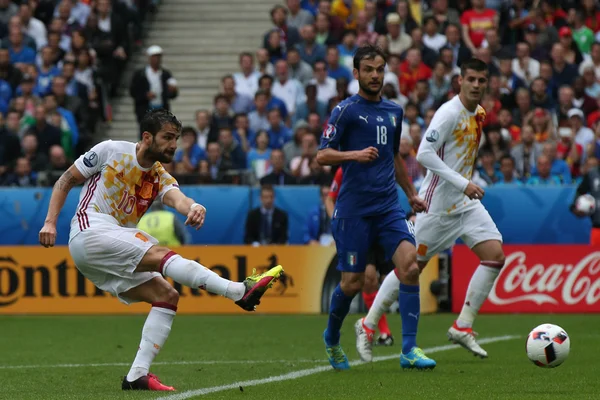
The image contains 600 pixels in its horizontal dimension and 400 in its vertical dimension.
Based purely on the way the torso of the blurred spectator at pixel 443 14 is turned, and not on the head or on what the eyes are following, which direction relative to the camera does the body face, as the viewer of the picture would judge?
toward the camera

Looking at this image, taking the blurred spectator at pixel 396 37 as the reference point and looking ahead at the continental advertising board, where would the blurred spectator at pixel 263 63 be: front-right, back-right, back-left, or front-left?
front-right

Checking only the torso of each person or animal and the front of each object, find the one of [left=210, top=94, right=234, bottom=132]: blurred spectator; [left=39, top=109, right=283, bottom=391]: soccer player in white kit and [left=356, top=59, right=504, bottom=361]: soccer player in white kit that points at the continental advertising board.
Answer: the blurred spectator

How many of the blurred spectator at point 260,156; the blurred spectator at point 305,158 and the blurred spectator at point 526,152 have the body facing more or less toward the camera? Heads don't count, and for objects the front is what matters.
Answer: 3

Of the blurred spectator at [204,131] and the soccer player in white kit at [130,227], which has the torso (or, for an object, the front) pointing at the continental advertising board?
the blurred spectator

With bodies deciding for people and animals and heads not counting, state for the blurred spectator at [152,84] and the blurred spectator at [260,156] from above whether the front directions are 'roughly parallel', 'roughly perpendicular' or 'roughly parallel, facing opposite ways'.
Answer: roughly parallel

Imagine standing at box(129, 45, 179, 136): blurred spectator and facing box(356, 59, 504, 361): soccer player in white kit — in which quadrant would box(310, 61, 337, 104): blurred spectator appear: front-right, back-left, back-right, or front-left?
front-left

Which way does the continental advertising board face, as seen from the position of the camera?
facing the viewer

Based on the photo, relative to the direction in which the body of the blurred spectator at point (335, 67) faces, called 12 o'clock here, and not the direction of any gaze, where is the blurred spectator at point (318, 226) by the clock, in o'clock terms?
the blurred spectator at point (318, 226) is roughly at 12 o'clock from the blurred spectator at point (335, 67).

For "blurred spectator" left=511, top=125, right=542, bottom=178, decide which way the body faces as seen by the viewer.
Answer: toward the camera

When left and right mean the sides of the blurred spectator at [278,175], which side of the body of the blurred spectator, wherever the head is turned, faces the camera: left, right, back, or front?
front

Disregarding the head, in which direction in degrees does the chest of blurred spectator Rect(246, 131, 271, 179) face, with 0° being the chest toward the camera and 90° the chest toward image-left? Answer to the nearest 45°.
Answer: approximately 0°

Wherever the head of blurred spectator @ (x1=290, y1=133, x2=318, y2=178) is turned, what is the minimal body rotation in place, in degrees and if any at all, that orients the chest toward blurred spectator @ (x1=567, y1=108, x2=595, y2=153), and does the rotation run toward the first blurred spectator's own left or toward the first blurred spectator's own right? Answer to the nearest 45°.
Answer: approximately 90° to the first blurred spectator's own left

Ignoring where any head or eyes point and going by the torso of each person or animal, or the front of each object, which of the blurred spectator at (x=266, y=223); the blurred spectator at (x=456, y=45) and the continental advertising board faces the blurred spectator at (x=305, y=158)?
the blurred spectator at (x=456, y=45)

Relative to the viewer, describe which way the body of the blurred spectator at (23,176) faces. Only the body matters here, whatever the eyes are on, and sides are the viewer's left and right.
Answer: facing the viewer
